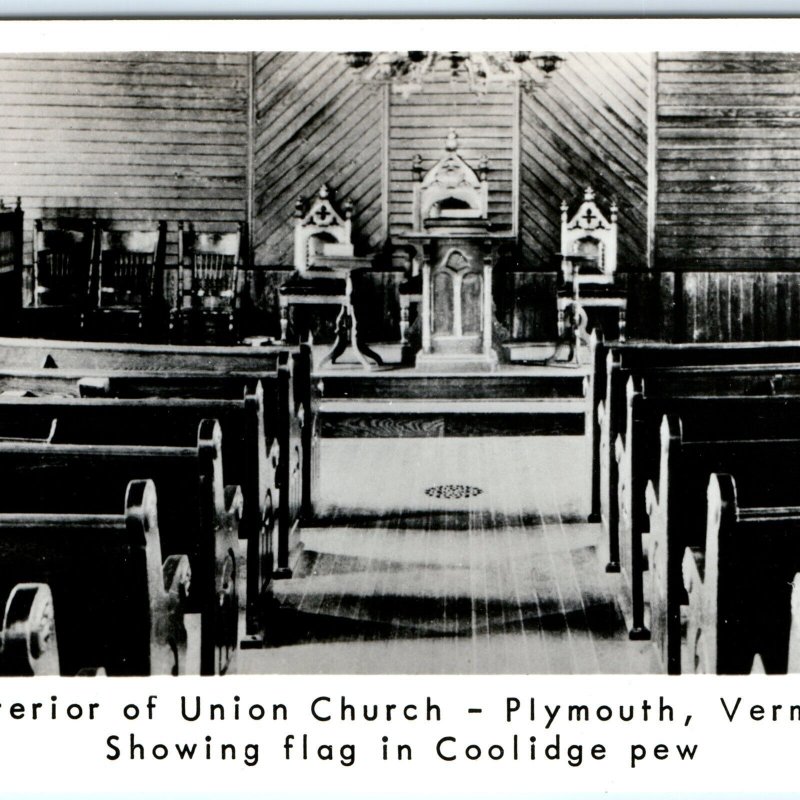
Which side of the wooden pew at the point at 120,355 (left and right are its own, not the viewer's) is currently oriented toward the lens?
back
